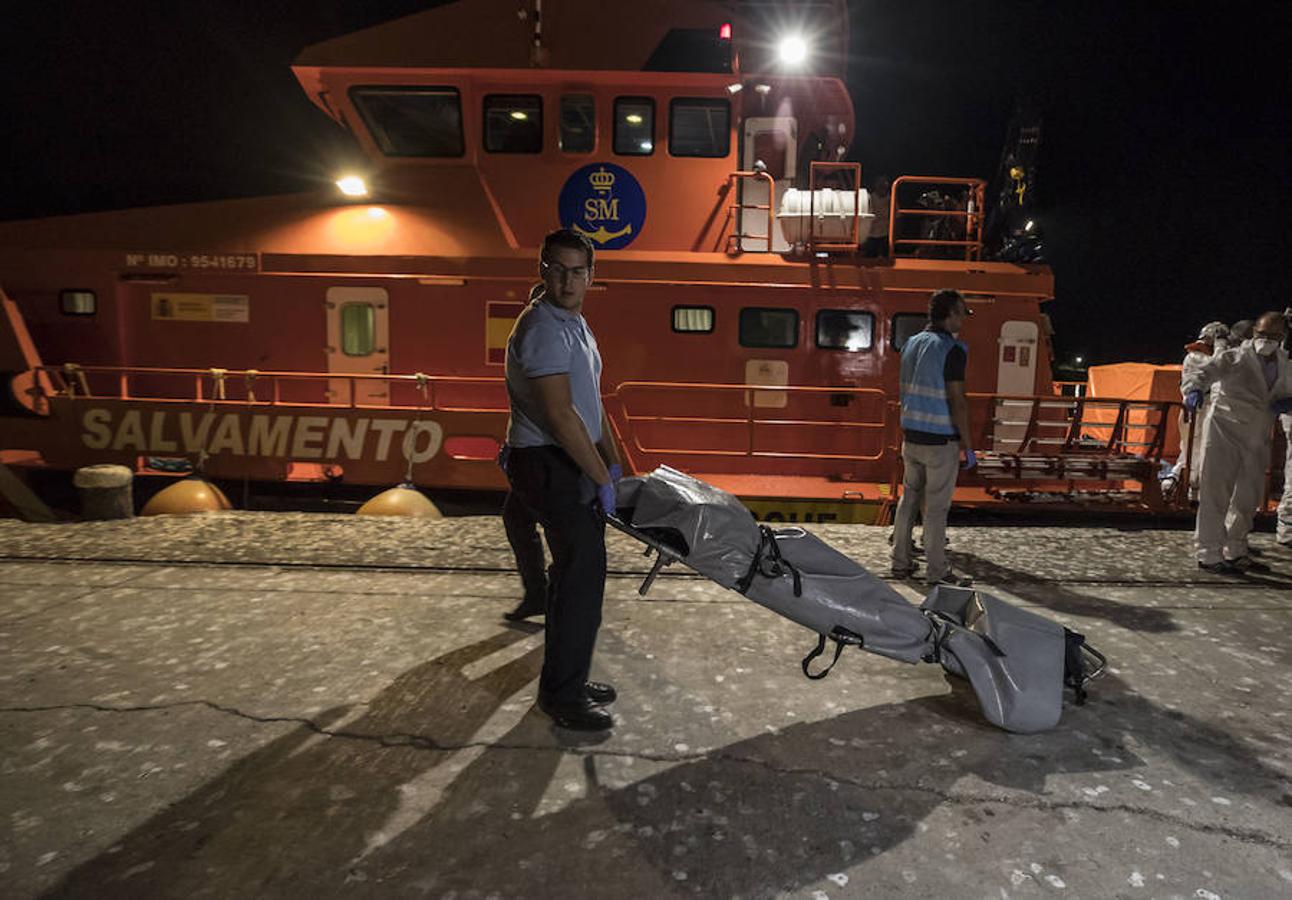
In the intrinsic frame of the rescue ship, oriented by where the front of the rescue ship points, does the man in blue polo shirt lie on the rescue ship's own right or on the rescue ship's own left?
on the rescue ship's own left

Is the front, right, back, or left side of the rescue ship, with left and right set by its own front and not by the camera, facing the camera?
left

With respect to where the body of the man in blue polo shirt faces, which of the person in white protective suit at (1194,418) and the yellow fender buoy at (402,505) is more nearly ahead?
the person in white protective suit

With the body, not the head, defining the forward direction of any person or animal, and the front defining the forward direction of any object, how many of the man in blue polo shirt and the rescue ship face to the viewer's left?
1

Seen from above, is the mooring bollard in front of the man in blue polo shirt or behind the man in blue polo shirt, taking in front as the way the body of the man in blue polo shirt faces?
behind

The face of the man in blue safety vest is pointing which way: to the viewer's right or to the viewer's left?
to the viewer's right
